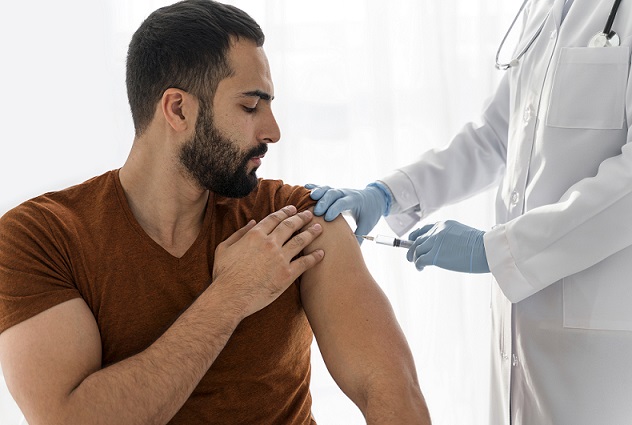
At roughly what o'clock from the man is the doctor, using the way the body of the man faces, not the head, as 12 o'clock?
The doctor is roughly at 9 o'clock from the man.

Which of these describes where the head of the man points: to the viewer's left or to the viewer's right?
to the viewer's right

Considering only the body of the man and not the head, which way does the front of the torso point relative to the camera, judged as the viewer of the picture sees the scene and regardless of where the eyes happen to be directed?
toward the camera

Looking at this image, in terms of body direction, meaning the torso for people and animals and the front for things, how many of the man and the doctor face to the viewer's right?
0

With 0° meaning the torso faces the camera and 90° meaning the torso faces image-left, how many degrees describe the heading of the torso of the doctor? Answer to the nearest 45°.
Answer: approximately 45°

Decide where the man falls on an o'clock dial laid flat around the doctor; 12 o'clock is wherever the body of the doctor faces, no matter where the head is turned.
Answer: The man is roughly at 1 o'clock from the doctor.
